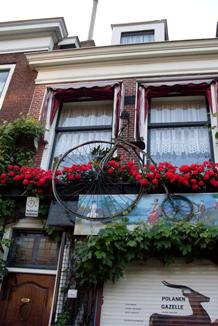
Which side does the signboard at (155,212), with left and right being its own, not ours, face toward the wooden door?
right

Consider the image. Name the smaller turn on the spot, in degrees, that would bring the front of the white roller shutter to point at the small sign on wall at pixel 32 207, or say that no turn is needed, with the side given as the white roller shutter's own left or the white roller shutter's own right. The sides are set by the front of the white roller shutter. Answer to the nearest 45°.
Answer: approximately 90° to the white roller shutter's own right

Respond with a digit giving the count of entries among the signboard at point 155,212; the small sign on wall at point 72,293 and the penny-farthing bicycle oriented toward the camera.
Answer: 2

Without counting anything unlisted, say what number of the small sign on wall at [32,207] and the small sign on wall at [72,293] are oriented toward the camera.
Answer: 2

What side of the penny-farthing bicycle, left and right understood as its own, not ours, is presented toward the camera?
left

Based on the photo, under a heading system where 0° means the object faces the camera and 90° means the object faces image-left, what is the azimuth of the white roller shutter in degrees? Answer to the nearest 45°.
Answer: approximately 0°
